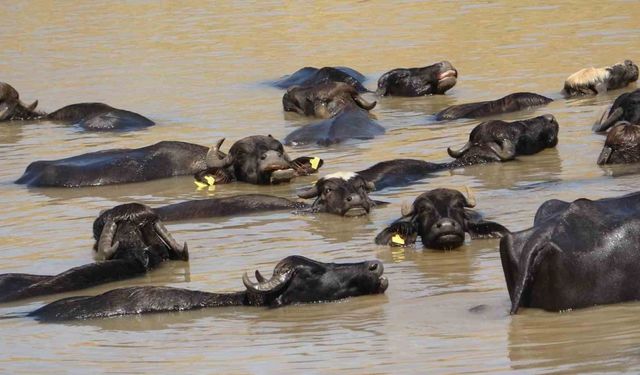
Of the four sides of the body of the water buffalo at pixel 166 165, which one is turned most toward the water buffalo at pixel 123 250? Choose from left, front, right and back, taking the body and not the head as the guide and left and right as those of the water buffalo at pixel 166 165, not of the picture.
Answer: right

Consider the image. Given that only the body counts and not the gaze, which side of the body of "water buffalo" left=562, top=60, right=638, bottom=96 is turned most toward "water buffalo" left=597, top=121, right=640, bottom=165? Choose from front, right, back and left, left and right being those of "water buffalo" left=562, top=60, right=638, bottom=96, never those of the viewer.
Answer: right

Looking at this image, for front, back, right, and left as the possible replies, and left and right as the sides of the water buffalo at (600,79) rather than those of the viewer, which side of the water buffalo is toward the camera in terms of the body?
right

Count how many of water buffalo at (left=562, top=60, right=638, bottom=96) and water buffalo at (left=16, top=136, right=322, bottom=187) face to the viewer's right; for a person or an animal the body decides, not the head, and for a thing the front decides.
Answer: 2

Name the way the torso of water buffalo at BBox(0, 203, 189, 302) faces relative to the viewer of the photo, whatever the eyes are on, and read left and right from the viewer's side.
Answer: facing away from the viewer and to the right of the viewer

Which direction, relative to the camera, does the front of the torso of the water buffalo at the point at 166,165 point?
to the viewer's right
